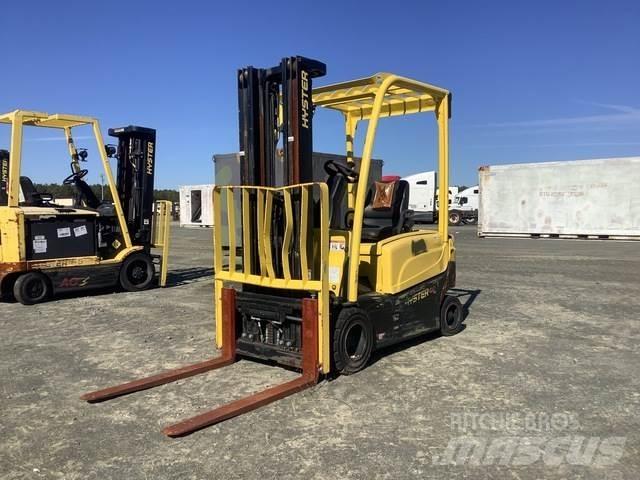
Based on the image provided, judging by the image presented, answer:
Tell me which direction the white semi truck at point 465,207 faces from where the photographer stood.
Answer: facing the viewer and to the left of the viewer

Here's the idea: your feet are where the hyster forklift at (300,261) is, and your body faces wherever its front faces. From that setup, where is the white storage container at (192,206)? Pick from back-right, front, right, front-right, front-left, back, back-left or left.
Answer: back-right

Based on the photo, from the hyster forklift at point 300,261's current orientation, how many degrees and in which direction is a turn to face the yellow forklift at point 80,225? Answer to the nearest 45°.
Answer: approximately 90° to its right

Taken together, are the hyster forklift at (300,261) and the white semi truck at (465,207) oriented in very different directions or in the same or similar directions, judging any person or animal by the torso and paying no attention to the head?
same or similar directions

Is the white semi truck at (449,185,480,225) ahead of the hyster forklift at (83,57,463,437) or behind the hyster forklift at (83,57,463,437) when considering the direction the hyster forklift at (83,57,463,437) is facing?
behind
